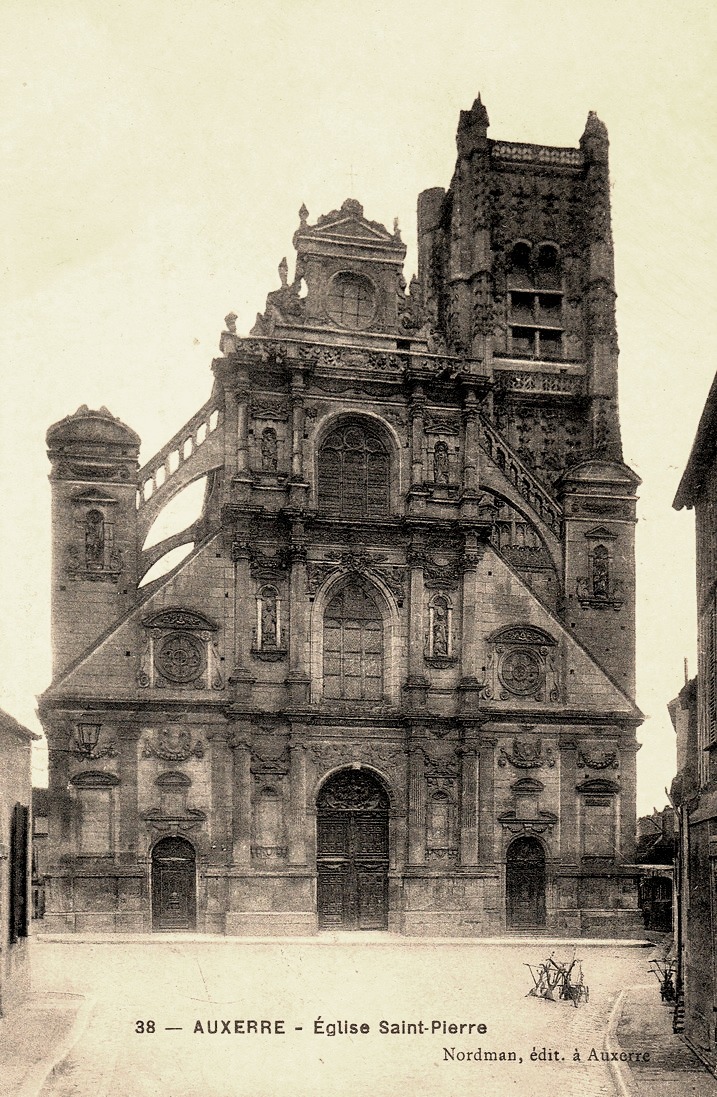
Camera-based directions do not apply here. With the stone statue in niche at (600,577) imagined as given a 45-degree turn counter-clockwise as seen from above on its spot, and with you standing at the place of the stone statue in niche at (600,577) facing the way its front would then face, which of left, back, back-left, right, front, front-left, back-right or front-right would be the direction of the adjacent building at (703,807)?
front-right

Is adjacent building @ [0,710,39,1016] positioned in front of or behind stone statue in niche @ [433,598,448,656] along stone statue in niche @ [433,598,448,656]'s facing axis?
in front

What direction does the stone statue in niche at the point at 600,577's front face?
toward the camera

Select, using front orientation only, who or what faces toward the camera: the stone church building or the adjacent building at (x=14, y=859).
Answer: the stone church building

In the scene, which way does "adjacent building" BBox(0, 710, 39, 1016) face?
to the viewer's right

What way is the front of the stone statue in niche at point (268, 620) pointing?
toward the camera

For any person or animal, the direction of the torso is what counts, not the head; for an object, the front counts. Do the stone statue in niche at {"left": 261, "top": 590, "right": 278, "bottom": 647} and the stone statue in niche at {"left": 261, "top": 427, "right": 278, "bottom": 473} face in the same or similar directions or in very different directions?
same or similar directions

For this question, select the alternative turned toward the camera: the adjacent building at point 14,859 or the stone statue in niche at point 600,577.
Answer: the stone statue in niche

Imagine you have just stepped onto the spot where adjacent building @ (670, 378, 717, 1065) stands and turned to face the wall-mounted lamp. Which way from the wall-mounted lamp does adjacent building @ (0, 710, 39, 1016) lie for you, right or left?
left

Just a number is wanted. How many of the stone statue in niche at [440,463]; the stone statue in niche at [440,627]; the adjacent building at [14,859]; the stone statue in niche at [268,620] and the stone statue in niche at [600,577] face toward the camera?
4

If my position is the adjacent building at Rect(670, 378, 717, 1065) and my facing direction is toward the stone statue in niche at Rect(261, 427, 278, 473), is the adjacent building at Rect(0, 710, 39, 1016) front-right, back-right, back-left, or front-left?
front-left
